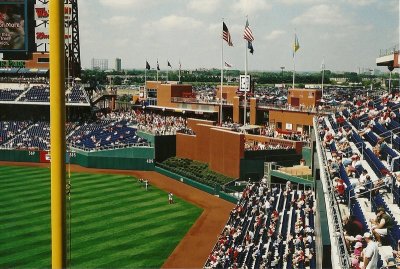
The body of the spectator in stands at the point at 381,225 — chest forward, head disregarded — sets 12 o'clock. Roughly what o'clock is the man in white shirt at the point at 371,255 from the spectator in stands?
The man in white shirt is roughly at 9 o'clock from the spectator in stands.

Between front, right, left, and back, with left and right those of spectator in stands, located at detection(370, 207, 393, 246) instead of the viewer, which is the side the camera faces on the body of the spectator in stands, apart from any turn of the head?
left

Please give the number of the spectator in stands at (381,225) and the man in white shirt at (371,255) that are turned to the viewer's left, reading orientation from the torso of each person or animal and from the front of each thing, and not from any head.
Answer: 2

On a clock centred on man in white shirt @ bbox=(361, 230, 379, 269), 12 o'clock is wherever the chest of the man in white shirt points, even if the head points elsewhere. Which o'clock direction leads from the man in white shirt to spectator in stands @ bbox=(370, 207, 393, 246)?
The spectator in stands is roughly at 3 o'clock from the man in white shirt.

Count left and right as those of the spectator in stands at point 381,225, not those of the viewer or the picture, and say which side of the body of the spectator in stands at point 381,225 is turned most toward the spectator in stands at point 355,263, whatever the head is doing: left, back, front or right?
left

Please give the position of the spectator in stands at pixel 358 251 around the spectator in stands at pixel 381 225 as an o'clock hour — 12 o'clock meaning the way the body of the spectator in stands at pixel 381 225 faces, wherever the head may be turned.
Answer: the spectator in stands at pixel 358 251 is roughly at 10 o'clock from the spectator in stands at pixel 381 225.

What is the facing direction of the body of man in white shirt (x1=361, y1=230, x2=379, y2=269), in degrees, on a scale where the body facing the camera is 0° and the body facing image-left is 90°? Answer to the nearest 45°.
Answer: approximately 90°
